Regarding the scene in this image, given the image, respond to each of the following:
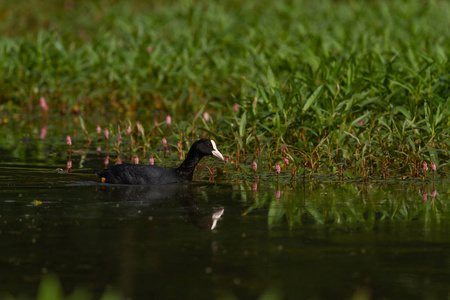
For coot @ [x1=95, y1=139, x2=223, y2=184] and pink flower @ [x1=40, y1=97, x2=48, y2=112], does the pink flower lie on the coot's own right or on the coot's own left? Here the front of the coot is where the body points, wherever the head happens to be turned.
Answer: on the coot's own left

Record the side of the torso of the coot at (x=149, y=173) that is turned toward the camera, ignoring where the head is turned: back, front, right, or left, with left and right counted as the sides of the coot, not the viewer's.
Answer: right

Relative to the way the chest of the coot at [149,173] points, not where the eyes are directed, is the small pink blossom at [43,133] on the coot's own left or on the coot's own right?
on the coot's own left
